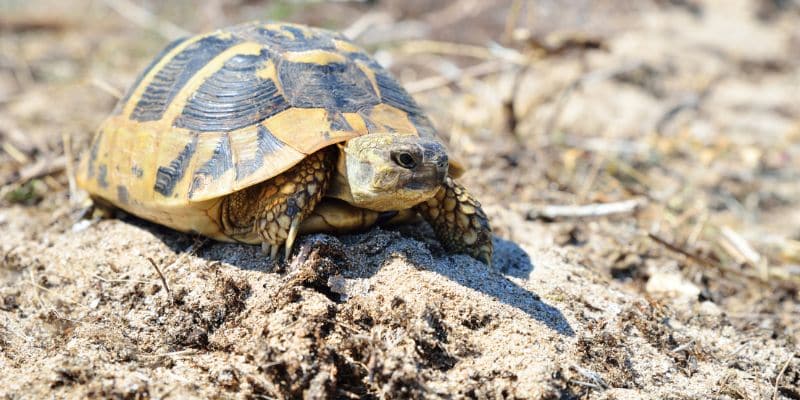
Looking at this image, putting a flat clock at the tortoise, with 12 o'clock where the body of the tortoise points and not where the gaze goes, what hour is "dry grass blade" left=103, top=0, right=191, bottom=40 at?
The dry grass blade is roughly at 7 o'clock from the tortoise.

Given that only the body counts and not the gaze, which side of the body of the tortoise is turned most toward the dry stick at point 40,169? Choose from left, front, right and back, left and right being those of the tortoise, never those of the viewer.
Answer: back

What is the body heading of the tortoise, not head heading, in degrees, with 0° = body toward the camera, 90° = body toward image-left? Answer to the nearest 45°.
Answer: approximately 315°

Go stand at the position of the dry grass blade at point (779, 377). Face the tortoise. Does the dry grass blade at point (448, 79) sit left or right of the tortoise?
right

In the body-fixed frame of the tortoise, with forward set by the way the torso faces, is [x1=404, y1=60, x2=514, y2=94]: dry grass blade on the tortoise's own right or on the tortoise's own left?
on the tortoise's own left

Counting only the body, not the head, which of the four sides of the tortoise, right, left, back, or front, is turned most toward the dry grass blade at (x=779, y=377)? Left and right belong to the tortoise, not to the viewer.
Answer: front
